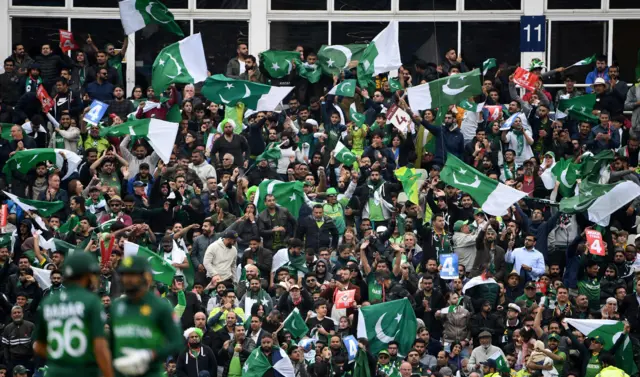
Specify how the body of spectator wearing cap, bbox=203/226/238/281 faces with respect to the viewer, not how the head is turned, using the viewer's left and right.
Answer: facing the viewer and to the right of the viewer
